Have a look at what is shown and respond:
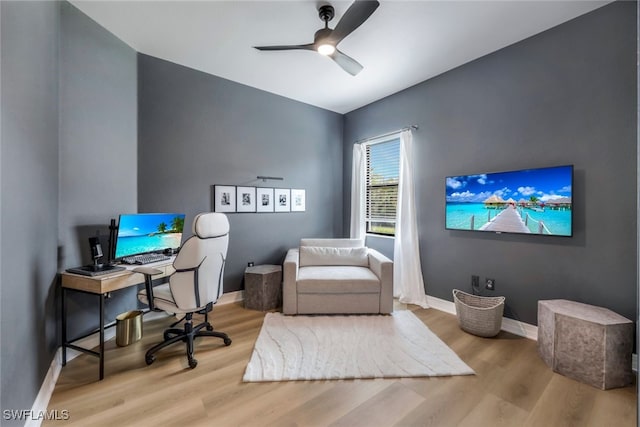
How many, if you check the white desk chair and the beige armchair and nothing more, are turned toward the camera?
1

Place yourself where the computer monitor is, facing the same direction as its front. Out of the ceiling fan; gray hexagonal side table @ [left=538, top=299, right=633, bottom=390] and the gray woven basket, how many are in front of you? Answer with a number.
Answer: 3

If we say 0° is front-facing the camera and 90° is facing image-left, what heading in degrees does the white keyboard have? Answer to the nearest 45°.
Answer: approximately 315°

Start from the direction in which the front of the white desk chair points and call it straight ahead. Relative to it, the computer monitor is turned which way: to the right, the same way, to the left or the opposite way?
the opposite way

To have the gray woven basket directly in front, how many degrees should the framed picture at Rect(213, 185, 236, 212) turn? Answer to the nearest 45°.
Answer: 0° — it already faces it

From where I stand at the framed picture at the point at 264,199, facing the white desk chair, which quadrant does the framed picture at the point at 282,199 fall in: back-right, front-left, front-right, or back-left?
back-left

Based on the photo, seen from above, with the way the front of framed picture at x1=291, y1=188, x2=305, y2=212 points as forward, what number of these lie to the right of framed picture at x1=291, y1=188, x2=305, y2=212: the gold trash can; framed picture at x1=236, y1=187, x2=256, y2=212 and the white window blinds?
2

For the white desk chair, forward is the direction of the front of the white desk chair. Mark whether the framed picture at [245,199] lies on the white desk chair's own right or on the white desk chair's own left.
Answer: on the white desk chair's own right
